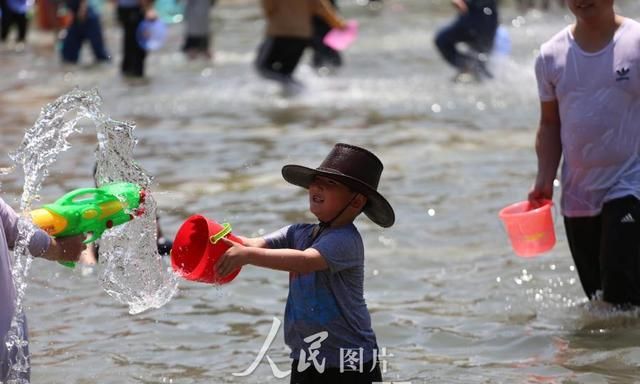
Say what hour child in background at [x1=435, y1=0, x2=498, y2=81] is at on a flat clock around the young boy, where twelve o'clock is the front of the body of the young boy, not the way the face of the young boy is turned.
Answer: The child in background is roughly at 5 o'clock from the young boy.

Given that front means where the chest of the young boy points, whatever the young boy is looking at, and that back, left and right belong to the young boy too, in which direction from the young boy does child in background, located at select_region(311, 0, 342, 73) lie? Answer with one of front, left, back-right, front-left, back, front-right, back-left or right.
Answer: back-right

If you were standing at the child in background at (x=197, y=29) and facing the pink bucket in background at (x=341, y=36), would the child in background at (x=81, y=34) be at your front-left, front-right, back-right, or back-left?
back-right

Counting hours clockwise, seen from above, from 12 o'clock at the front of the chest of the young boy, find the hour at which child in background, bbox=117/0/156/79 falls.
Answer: The child in background is roughly at 4 o'clock from the young boy.

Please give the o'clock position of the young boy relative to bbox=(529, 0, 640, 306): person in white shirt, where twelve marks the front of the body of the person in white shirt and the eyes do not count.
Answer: The young boy is roughly at 1 o'clock from the person in white shirt.

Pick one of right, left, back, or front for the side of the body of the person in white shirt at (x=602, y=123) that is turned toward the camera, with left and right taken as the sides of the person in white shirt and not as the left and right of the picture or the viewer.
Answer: front
